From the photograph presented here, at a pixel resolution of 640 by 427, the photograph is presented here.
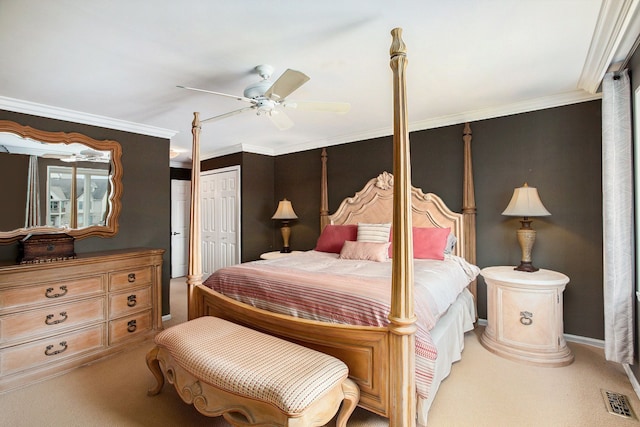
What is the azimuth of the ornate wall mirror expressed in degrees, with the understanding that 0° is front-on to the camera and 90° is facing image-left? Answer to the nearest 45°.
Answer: approximately 315°

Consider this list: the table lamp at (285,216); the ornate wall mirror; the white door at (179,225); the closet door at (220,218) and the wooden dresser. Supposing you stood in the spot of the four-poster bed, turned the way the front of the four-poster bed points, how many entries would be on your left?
0

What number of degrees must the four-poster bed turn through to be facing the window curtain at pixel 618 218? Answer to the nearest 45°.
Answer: approximately 135° to its left

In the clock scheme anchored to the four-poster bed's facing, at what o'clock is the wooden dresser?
The wooden dresser is roughly at 2 o'clock from the four-poster bed.

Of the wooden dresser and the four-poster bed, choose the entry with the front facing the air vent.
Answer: the wooden dresser

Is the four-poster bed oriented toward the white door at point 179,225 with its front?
no

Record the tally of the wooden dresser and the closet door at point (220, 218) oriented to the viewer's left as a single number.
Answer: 0

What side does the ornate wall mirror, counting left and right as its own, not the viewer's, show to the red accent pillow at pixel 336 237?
front

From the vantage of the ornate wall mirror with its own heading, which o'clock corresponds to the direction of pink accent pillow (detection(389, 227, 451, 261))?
The pink accent pillow is roughly at 10 o'clock from the ornate wall mirror.

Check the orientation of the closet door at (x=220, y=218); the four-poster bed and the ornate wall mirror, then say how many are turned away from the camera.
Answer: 0

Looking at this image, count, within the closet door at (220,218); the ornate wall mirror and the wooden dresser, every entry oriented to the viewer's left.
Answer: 0

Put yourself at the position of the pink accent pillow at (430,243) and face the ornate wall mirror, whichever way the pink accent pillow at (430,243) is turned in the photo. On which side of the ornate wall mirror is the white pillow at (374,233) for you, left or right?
right

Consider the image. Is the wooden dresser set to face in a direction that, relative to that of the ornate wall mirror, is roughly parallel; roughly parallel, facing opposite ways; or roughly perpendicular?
roughly parallel
